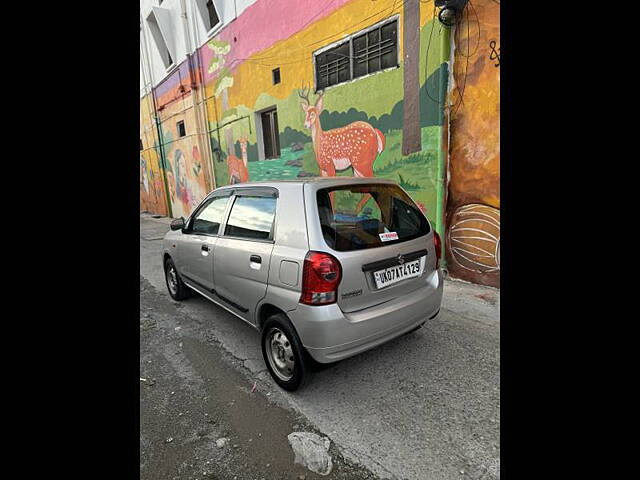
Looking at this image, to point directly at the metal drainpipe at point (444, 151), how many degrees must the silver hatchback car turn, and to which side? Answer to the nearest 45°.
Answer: approximately 90° to its right

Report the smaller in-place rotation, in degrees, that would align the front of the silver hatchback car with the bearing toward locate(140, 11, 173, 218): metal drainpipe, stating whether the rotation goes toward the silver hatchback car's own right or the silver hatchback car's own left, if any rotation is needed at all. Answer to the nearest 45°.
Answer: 0° — it already faces it

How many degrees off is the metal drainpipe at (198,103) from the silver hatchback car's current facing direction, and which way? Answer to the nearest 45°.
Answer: approximately 45° to its right

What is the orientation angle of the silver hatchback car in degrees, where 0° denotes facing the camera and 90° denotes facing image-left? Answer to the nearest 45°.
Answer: approximately 135°
